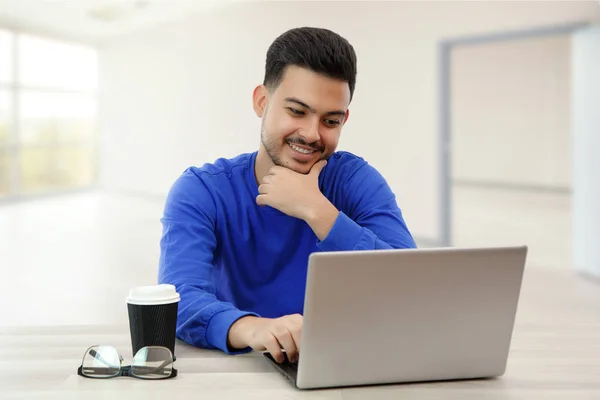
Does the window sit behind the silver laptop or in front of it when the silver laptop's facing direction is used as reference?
in front

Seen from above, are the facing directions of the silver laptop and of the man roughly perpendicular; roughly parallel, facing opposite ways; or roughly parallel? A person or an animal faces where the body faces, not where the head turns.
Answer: roughly parallel, facing opposite ways

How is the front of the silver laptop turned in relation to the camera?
facing away from the viewer and to the left of the viewer

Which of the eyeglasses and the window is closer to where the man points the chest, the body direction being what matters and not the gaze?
the eyeglasses

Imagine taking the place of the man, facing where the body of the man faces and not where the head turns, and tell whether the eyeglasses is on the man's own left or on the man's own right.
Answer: on the man's own right

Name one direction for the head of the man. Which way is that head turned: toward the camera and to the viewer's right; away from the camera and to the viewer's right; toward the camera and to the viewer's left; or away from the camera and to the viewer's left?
toward the camera and to the viewer's right

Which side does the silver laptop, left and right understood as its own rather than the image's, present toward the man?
front

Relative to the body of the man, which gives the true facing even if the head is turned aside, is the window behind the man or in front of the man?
behind

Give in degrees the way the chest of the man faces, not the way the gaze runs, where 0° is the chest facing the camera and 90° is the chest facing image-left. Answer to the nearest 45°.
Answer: approximately 315°
